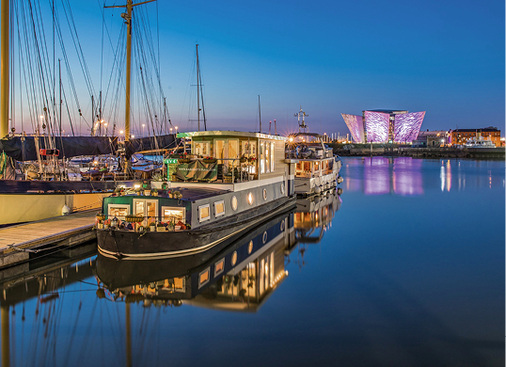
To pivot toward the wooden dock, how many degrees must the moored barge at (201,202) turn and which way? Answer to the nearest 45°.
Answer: approximately 45° to its right

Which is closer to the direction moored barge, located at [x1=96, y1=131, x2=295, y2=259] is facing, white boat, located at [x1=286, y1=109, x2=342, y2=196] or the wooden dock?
the wooden dock

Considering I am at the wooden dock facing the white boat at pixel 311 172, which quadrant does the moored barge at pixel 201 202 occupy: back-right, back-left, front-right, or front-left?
front-right

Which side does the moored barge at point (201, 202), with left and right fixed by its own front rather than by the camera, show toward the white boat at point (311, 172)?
back

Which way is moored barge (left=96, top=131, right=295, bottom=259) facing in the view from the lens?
facing the viewer and to the left of the viewer

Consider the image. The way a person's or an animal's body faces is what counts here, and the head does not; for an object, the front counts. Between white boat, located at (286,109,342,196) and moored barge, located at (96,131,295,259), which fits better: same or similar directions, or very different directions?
very different directions

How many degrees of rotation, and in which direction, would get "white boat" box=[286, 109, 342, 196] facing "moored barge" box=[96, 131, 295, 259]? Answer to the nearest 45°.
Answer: approximately 135° to its right

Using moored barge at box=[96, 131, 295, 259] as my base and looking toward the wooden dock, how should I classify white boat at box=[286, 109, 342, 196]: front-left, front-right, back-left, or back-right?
back-right
